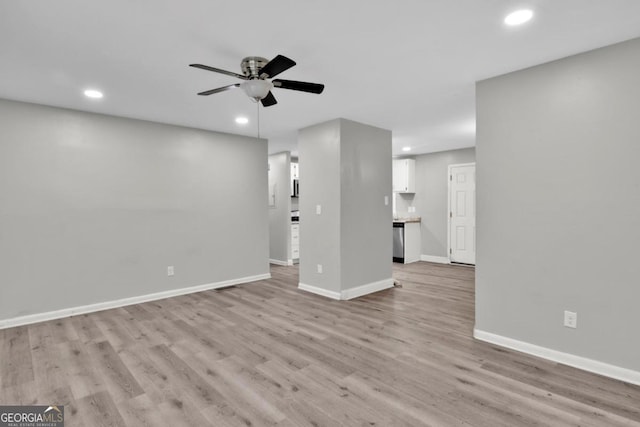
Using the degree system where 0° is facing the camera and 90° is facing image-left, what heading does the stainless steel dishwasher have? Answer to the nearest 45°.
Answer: approximately 45°

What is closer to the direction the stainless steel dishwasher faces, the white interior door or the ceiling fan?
the ceiling fan

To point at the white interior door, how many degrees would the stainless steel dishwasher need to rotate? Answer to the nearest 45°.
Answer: approximately 135° to its left

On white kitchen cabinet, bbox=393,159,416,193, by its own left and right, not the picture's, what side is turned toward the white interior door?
left

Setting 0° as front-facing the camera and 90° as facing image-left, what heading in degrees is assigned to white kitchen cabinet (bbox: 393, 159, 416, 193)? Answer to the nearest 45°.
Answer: approximately 45°

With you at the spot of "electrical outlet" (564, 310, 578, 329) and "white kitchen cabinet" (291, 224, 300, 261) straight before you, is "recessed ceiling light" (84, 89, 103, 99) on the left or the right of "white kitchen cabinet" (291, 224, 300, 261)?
left
